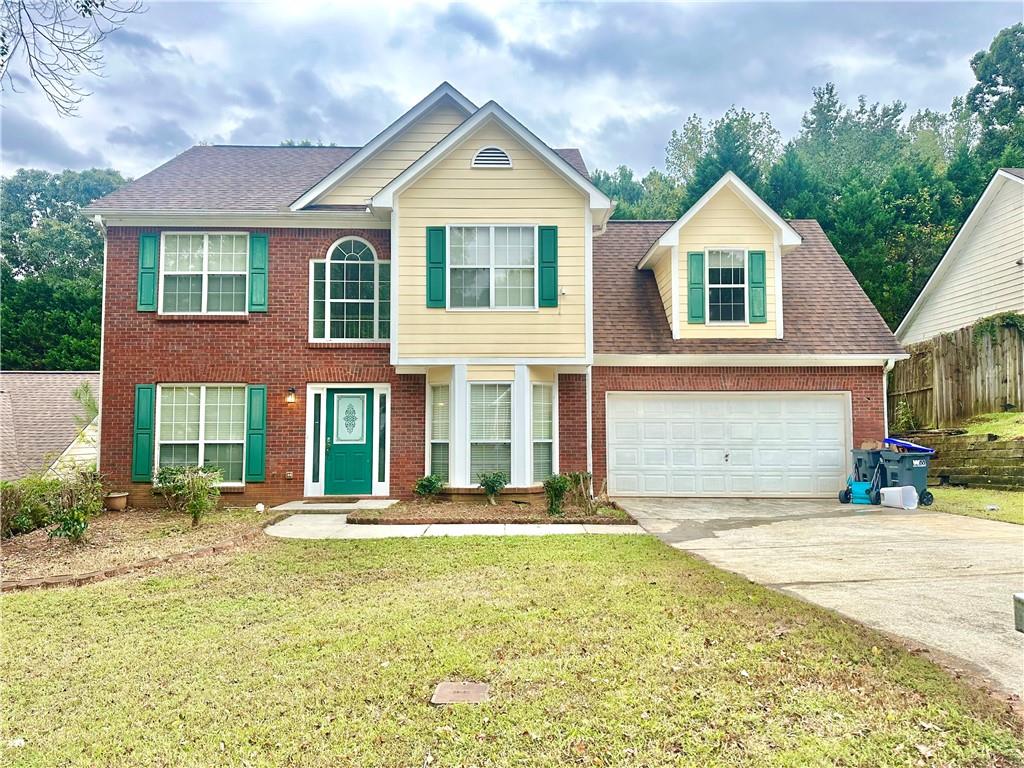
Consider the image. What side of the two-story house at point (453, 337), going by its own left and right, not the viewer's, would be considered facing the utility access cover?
front

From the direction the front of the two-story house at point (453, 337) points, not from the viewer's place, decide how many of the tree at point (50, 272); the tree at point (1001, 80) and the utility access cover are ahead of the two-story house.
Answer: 1

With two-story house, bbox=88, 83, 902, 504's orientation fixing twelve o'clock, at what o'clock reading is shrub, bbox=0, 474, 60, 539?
The shrub is roughly at 2 o'clock from the two-story house.

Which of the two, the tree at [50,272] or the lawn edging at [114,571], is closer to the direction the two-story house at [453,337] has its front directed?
the lawn edging

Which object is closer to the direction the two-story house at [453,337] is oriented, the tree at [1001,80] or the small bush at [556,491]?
the small bush

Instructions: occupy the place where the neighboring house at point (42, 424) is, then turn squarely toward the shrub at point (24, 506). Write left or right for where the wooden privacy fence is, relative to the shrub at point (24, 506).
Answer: left

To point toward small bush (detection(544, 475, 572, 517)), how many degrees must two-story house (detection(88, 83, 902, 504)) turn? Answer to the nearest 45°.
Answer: approximately 45° to its left

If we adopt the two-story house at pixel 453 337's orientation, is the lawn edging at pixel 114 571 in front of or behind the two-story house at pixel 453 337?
in front

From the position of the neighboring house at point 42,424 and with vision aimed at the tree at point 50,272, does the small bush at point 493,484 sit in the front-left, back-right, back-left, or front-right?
back-right

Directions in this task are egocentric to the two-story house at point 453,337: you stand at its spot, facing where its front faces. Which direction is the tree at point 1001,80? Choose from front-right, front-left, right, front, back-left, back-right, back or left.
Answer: back-left

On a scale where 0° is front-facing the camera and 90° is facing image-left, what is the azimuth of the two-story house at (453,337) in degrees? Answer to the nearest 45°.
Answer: approximately 0°
